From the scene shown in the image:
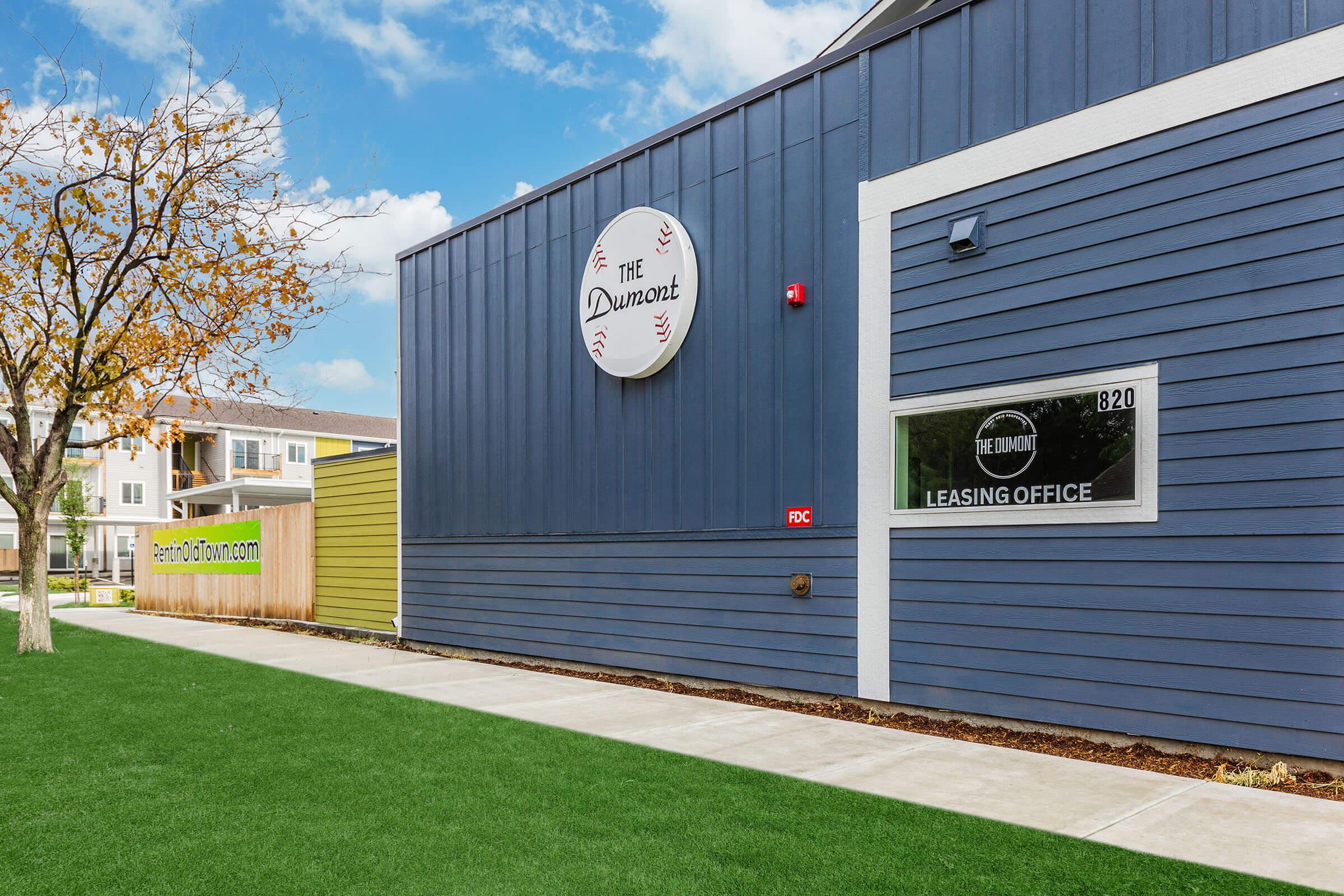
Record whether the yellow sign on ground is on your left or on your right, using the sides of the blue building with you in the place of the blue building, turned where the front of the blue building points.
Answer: on your right

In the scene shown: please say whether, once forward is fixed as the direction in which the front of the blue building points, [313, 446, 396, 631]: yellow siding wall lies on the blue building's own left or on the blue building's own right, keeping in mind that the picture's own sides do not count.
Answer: on the blue building's own right

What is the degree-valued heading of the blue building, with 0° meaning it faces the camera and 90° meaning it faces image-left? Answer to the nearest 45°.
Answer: approximately 45°

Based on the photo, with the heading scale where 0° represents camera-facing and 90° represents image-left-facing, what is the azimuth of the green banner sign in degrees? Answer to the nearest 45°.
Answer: approximately 45°

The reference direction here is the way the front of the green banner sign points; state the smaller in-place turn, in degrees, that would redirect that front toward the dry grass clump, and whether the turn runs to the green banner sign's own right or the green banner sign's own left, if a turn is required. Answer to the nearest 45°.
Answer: approximately 45° to the green banner sign's own left

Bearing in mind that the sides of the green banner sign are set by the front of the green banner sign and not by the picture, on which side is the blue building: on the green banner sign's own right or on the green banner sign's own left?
on the green banner sign's own left

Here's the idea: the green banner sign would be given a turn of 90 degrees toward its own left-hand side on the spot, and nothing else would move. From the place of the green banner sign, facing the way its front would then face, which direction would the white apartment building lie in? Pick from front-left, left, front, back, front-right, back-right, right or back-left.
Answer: back-left

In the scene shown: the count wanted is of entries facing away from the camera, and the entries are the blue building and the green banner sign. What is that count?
0
